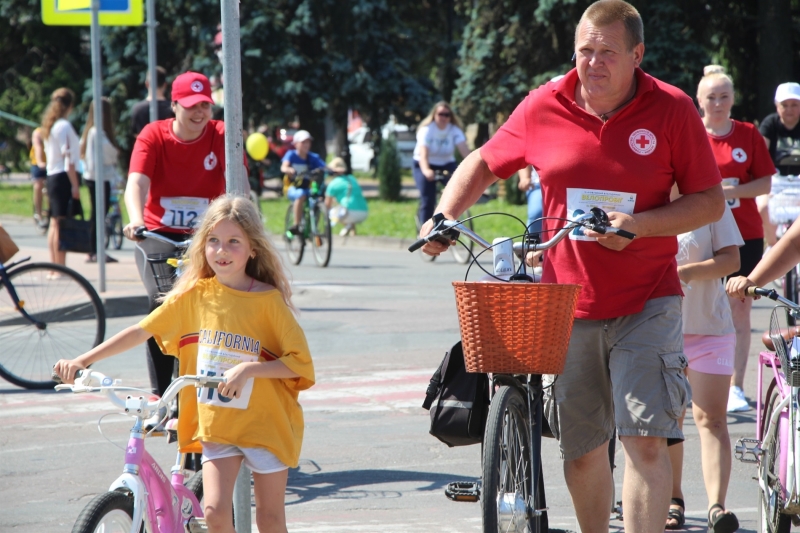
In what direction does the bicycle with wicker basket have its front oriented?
toward the camera

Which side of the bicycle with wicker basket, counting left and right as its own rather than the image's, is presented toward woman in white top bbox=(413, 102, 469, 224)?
back

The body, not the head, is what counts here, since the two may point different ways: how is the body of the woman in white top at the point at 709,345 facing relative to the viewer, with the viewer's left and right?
facing the viewer

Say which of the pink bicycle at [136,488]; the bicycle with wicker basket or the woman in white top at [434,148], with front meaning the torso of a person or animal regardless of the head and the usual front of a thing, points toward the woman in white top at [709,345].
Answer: the woman in white top at [434,148]

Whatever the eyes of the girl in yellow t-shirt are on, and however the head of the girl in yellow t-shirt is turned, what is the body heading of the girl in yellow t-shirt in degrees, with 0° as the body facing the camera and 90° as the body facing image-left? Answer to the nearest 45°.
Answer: approximately 45°

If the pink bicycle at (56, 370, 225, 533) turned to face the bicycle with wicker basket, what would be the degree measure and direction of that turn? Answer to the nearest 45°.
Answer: approximately 135° to its left

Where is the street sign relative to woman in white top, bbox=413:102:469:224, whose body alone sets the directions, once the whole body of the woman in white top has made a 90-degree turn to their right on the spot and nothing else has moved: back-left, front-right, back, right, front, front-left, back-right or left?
front-left

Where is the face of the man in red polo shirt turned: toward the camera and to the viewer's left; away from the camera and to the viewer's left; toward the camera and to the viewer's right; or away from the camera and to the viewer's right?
toward the camera and to the viewer's left

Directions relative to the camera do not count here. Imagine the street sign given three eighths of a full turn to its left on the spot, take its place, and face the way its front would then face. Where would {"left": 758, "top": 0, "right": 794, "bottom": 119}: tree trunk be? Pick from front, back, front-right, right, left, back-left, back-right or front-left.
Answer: front
